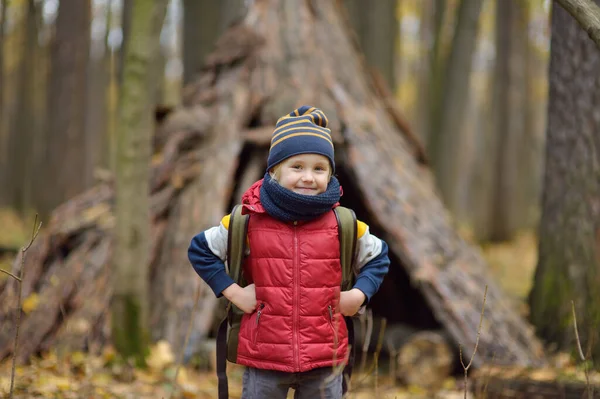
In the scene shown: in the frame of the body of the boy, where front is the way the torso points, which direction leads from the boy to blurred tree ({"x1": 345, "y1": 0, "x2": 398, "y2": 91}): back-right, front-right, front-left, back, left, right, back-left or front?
back

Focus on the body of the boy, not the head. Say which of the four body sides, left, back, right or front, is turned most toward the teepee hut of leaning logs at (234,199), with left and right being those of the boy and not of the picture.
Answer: back

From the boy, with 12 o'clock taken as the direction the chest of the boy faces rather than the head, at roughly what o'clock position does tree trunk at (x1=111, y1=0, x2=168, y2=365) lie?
The tree trunk is roughly at 5 o'clock from the boy.

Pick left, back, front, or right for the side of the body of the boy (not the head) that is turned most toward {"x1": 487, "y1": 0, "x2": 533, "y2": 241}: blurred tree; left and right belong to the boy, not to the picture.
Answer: back

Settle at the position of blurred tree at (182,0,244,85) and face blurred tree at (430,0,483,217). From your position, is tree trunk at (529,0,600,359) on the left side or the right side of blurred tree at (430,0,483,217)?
right

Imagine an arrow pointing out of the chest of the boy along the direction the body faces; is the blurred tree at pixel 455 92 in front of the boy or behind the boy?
behind
